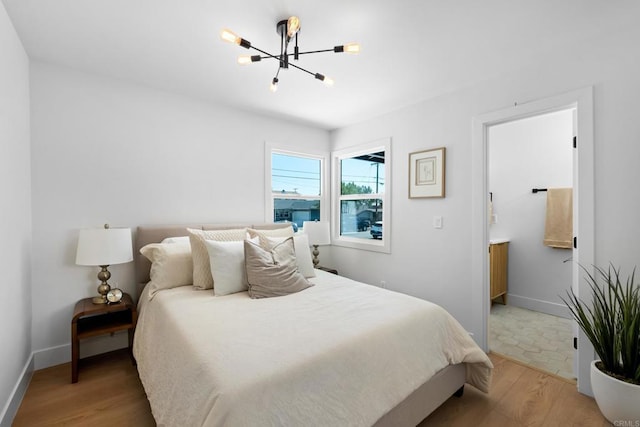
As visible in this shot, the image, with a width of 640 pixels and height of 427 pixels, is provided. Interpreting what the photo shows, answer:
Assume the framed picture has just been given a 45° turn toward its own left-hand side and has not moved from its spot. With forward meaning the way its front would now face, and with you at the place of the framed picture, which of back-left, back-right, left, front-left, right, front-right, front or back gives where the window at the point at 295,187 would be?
right

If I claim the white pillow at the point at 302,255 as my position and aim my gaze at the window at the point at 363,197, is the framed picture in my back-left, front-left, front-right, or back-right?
front-right

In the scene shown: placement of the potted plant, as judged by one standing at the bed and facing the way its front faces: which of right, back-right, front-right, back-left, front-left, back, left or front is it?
front-left

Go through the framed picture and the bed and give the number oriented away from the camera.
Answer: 0

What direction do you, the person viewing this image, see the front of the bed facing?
facing the viewer and to the right of the viewer

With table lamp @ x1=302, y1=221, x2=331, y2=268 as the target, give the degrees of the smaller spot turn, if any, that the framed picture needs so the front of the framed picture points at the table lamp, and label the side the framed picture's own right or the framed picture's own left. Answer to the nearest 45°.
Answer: approximately 45° to the framed picture's own right

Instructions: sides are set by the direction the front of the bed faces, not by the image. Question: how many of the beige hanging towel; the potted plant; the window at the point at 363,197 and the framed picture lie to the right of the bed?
0

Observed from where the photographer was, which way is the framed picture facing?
facing the viewer and to the left of the viewer

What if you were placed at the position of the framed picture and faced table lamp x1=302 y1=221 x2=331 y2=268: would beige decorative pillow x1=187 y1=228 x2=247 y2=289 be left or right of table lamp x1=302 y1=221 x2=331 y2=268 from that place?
left

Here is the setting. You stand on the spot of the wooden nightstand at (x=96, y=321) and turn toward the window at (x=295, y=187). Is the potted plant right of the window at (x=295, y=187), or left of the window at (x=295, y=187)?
right

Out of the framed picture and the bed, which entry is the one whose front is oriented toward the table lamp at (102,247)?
the framed picture

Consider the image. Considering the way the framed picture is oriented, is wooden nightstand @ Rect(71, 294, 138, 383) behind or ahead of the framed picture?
ahead

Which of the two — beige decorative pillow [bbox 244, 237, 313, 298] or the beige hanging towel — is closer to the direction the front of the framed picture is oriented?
the beige decorative pillow

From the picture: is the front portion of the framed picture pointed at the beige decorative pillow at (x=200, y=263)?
yes

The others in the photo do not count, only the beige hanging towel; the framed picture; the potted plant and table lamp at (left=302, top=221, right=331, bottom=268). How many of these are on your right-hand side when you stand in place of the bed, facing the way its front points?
0

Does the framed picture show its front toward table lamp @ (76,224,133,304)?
yes

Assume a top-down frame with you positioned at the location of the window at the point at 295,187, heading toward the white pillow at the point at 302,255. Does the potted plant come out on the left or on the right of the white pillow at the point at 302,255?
left
